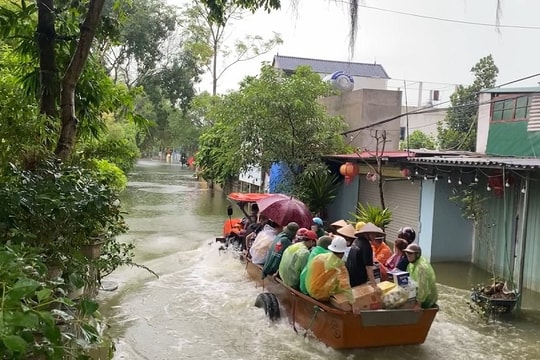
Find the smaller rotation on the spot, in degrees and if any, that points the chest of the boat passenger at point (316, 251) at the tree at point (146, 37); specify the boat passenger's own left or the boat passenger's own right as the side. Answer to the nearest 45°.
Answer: approximately 90° to the boat passenger's own left

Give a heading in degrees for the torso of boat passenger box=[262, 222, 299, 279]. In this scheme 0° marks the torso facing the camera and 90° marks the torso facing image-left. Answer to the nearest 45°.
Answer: approximately 225°

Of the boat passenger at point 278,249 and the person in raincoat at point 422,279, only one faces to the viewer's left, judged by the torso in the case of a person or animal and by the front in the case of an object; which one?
the person in raincoat

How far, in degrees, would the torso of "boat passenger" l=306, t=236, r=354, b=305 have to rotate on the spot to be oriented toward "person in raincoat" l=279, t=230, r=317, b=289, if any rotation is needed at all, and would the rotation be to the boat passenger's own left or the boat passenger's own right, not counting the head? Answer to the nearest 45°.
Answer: approximately 90° to the boat passenger's own left

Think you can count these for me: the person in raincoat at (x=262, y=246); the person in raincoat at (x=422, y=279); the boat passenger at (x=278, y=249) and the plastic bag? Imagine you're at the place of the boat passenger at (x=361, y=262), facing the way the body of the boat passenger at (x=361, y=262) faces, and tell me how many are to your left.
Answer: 2

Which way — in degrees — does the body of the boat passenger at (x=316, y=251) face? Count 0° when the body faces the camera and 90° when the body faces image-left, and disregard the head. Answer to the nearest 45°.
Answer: approximately 225°
